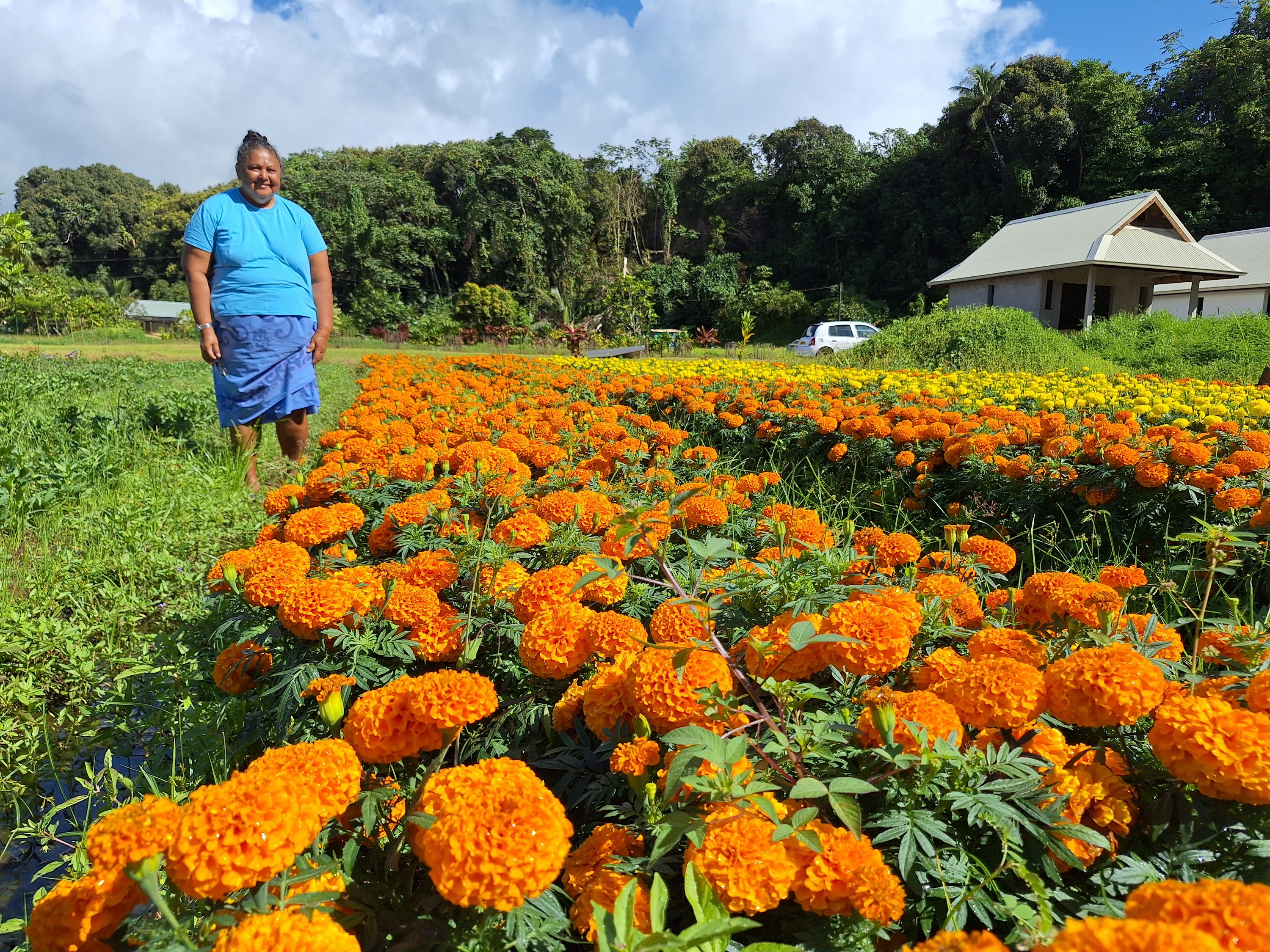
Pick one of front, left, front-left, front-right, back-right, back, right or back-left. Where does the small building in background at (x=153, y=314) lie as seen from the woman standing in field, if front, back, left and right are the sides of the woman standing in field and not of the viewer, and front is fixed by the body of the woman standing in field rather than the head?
back

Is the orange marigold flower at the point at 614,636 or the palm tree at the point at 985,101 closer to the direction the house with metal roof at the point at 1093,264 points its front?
the orange marigold flower

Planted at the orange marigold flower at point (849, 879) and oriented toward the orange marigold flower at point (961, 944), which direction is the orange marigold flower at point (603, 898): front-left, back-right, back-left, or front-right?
back-right

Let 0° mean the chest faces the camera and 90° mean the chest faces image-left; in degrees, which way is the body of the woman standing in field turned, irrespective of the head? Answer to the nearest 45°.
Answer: approximately 0°

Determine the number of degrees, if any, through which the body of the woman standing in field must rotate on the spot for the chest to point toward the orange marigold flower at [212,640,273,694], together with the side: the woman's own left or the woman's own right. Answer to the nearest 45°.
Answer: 0° — they already face it

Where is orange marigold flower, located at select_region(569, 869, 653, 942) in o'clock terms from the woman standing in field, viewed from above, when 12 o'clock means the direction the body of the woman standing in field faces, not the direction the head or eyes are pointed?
The orange marigold flower is roughly at 12 o'clock from the woman standing in field.

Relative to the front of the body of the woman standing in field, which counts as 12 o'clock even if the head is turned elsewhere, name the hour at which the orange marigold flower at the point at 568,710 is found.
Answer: The orange marigold flower is roughly at 12 o'clock from the woman standing in field.

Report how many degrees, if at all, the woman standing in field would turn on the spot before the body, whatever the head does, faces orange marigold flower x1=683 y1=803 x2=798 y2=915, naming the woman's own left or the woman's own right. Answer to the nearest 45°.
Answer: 0° — they already face it
